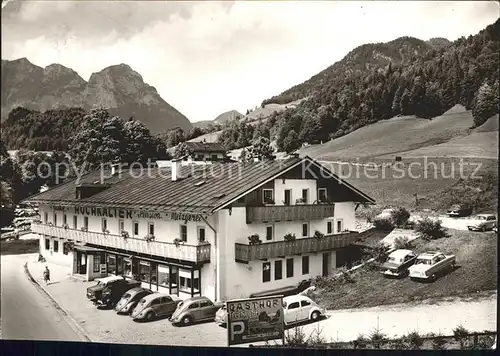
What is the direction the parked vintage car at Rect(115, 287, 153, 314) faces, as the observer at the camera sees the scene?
facing away from the viewer and to the right of the viewer

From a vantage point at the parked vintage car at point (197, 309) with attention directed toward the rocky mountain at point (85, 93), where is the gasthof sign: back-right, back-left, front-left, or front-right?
back-right

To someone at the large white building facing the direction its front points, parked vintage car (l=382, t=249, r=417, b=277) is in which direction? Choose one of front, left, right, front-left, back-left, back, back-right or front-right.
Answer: back-left

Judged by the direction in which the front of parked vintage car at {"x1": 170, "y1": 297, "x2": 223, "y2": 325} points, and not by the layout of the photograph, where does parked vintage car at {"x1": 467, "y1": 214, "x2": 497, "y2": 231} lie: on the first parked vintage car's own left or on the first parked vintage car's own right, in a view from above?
on the first parked vintage car's own right

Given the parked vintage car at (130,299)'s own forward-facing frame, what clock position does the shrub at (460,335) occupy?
The shrub is roughly at 2 o'clock from the parked vintage car.

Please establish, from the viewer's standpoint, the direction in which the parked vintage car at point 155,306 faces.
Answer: facing away from the viewer and to the right of the viewer

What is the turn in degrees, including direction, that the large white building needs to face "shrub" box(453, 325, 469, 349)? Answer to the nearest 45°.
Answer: approximately 135° to its left

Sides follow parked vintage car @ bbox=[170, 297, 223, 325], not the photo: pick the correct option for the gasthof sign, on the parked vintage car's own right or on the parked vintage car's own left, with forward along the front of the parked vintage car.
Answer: on the parked vintage car's own right

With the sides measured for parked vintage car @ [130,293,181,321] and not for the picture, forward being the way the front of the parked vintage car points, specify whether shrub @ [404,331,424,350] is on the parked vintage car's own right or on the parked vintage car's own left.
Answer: on the parked vintage car's own right

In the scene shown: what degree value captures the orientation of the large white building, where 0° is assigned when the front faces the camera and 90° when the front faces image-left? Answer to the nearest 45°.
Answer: approximately 45°
